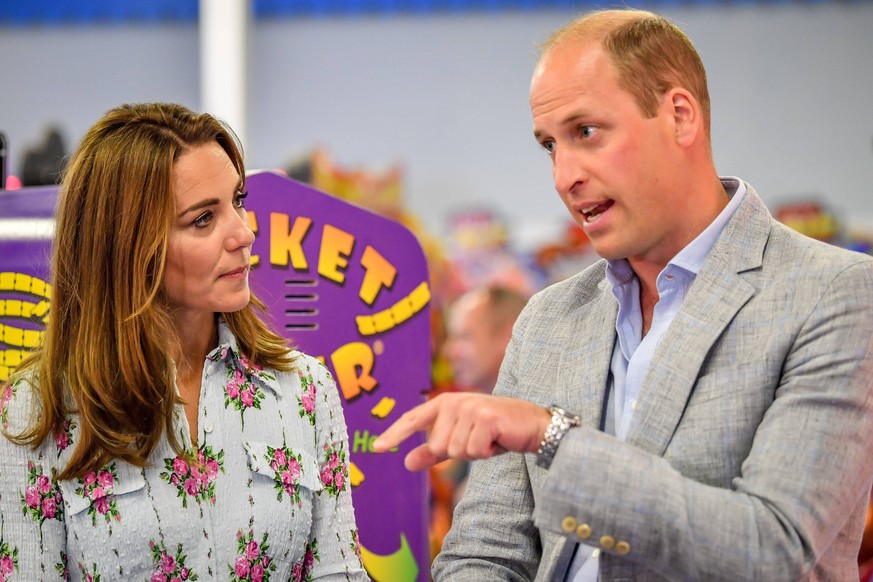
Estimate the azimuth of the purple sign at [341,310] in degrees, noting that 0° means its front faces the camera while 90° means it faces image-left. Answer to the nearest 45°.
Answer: approximately 0°

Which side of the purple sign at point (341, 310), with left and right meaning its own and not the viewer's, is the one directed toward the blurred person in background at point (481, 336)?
back
